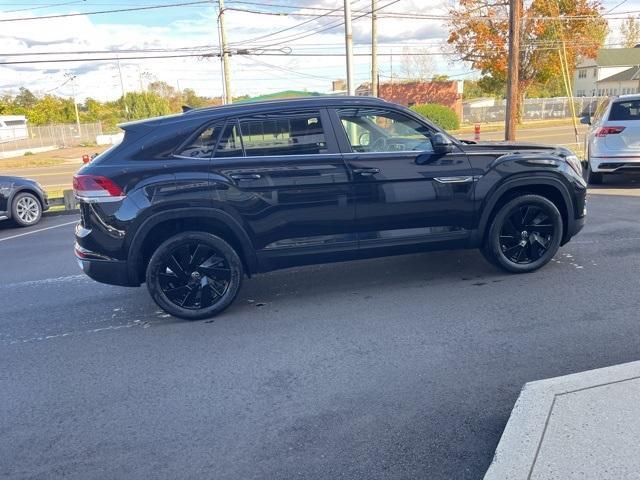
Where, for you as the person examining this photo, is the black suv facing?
facing to the right of the viewer

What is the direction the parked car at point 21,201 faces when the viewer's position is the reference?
facing to the right of the viewer

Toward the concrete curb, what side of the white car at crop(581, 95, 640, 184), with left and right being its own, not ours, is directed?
back

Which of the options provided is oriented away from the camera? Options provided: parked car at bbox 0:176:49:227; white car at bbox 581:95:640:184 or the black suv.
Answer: the white car

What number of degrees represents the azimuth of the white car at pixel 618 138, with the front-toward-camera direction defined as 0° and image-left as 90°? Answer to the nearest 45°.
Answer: approximately 180°

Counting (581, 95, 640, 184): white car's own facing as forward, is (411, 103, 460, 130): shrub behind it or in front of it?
in front

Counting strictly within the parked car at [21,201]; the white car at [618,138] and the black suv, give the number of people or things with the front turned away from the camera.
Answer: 1

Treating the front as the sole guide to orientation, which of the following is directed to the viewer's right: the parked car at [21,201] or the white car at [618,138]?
the parked car

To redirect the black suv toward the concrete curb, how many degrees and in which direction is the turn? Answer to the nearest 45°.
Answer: approximately 45° to its right
